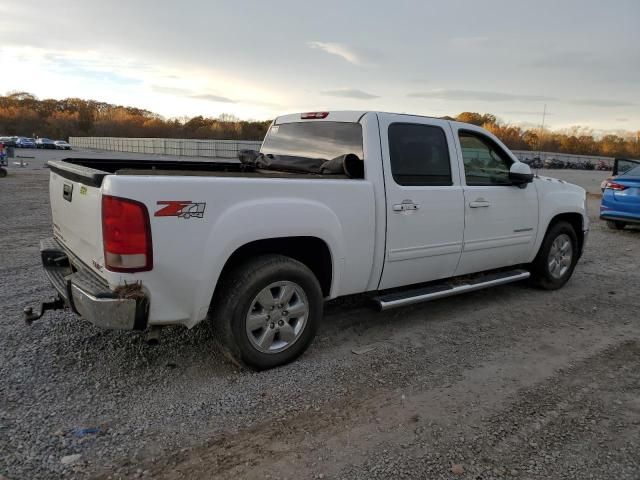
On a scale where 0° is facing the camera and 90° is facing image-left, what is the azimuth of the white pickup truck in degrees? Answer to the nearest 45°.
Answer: approximately 225°

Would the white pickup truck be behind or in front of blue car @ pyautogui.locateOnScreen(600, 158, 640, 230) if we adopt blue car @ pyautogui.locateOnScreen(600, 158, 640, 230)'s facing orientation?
behind

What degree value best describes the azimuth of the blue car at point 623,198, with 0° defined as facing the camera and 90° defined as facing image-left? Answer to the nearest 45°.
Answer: approximately 225°

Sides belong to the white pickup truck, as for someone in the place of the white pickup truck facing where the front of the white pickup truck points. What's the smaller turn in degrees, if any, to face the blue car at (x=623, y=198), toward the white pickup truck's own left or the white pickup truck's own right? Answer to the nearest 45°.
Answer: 0° — it already faces it
